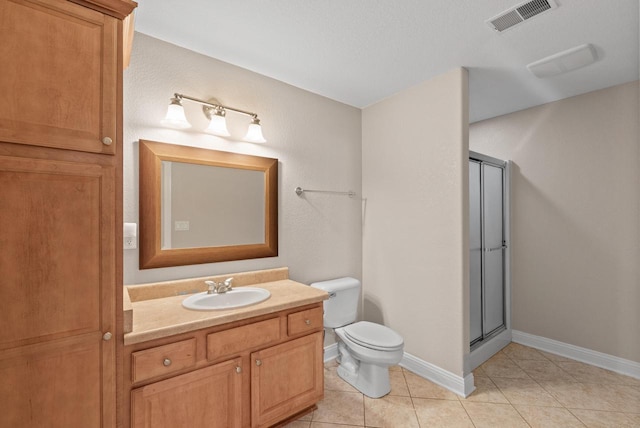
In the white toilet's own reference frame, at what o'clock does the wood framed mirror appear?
The wood framed mirror is roughly at 4 o'clock from the white toilet.

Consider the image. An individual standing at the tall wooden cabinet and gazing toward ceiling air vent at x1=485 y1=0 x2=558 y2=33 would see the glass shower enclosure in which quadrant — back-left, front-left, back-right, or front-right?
front-left

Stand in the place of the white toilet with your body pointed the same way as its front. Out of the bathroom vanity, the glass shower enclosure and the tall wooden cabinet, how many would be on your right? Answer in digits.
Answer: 2

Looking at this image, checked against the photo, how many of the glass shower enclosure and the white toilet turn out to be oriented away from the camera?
0

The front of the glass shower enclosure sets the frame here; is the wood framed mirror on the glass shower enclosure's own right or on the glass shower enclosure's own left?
on the glass shower enclosure's own right

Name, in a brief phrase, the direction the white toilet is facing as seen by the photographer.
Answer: facing the viewer and to the right of the viewer

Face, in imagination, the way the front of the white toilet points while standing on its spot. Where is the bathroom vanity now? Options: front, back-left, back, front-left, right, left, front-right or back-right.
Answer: right

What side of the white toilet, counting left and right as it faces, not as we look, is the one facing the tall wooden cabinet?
right
